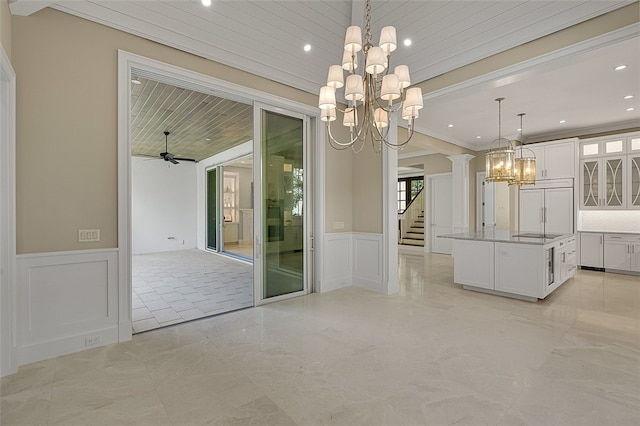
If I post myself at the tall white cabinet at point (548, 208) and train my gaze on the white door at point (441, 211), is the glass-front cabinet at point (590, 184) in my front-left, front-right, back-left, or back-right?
back-right

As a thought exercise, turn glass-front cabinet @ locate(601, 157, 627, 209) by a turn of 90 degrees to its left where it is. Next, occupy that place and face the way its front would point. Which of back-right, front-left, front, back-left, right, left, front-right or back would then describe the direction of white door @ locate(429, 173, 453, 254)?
back

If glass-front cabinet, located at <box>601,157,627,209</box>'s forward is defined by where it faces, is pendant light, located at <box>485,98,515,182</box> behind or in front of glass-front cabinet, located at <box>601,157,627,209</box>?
in front

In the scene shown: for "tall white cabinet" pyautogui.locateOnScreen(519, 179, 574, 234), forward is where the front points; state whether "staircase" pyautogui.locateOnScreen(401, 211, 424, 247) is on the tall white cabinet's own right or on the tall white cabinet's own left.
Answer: on the tall white cabinet's own right

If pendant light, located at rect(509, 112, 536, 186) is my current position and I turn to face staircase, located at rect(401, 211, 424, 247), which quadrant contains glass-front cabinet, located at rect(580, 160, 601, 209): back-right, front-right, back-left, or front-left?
front-right

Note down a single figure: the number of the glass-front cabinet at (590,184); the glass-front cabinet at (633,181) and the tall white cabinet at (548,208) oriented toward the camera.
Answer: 3

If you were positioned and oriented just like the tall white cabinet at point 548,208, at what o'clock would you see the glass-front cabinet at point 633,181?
The glass-front cabinet is roughly at 9 o'clock from the tall white cabinet.

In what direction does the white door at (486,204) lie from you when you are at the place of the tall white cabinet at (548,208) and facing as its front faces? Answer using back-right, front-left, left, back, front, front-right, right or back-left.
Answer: back-right

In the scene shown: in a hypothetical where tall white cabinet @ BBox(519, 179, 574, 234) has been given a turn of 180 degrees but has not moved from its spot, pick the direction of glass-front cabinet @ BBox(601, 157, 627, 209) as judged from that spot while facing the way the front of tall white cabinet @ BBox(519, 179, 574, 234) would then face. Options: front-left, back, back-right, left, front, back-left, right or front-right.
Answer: right

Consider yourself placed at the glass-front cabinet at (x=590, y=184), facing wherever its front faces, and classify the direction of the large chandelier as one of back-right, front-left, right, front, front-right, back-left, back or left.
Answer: front

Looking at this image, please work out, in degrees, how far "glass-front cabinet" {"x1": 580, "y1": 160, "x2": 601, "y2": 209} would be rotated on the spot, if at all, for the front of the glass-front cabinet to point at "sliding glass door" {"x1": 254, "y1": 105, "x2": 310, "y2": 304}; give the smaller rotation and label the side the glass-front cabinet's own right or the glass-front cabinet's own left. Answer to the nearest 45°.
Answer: approximately 45° to the glass-front cabinet's own right

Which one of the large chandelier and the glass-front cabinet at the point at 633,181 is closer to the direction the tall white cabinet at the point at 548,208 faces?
the large chandelier

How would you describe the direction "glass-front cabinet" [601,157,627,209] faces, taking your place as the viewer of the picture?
facing the viewer

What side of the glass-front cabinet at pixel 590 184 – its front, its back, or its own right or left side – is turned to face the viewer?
front

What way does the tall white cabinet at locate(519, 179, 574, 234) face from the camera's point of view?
toward the camera

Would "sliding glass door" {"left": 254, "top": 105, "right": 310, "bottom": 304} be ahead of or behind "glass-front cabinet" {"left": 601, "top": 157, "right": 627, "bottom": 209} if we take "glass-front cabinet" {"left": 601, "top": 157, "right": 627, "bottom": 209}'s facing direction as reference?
ahead
